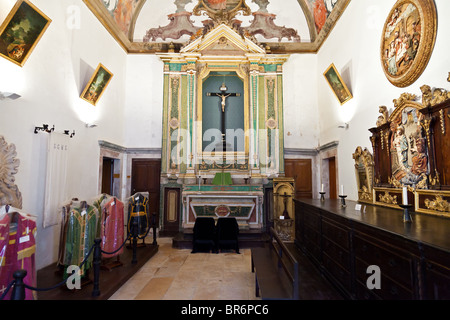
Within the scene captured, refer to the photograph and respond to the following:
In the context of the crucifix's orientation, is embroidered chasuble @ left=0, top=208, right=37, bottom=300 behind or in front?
in front

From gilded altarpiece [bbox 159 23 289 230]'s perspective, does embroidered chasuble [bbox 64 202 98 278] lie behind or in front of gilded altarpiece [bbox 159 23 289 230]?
in front

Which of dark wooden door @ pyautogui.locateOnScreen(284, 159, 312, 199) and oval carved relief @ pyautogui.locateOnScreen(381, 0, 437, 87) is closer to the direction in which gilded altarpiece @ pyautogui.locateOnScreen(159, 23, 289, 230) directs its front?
the oval carved relief

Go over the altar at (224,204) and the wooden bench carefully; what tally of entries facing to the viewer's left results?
1

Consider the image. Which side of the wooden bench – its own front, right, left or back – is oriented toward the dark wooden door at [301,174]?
right

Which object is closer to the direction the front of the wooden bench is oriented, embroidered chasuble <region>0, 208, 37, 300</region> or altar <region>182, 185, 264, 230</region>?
the embroidered chasuble

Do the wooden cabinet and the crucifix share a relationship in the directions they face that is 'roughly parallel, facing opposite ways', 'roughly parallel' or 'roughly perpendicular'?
roughly perpendicular

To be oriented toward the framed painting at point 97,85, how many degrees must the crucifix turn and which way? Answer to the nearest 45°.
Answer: approximately 45° to its right

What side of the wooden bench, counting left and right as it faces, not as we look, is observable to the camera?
left

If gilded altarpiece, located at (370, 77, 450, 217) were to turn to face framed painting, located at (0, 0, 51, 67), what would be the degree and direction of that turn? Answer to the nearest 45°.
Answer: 0° — it already faces it

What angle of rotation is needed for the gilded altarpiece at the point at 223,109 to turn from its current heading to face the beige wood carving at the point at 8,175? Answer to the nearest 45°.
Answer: approximately 45° to its right
